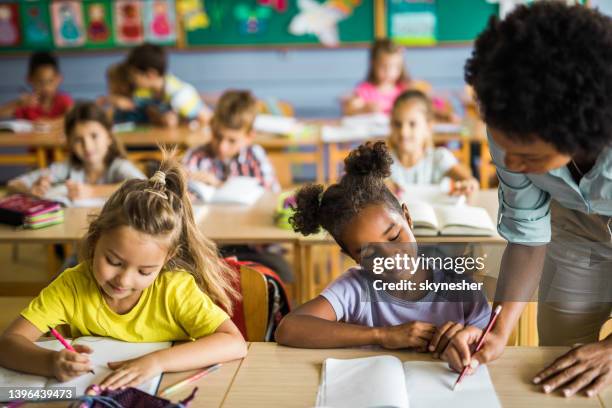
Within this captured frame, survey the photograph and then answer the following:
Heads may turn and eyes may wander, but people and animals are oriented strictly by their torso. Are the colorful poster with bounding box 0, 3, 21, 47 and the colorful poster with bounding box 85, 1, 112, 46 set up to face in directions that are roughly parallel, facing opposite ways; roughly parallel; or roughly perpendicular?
roughly parallel

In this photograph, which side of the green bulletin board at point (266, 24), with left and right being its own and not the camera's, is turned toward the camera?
front

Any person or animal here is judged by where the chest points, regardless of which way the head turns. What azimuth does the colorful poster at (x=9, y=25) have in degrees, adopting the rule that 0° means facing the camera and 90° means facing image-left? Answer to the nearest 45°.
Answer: approximately 0°

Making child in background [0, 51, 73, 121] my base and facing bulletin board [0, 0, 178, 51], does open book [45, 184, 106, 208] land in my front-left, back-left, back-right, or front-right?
back-right

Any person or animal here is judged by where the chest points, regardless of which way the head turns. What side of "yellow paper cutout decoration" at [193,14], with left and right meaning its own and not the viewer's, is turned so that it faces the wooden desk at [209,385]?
front

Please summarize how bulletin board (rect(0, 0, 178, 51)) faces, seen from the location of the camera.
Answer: facing the viewer

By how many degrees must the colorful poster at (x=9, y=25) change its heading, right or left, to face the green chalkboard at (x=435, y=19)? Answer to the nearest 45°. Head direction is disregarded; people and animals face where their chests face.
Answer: approximately 45° to its left

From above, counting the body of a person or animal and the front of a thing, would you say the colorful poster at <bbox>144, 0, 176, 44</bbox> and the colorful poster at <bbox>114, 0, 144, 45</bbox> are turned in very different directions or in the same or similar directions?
same or similar directions

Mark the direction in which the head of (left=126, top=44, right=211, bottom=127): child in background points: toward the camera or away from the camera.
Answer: toward the camera

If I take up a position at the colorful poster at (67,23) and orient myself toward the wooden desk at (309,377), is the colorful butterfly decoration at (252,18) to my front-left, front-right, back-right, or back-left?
front-left

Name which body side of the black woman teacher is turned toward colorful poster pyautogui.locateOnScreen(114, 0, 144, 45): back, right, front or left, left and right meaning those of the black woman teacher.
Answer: right

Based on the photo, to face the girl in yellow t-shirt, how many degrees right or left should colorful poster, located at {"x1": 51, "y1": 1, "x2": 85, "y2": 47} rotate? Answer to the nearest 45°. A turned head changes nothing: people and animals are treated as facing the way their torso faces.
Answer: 0° — it already faces them

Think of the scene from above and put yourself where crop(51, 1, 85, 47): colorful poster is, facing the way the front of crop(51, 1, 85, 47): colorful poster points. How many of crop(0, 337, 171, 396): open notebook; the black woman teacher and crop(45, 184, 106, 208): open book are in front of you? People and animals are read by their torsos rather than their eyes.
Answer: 3

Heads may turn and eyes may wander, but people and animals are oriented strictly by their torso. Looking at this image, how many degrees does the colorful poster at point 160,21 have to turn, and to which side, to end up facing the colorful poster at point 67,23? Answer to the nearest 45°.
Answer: approximately 90° to its right
